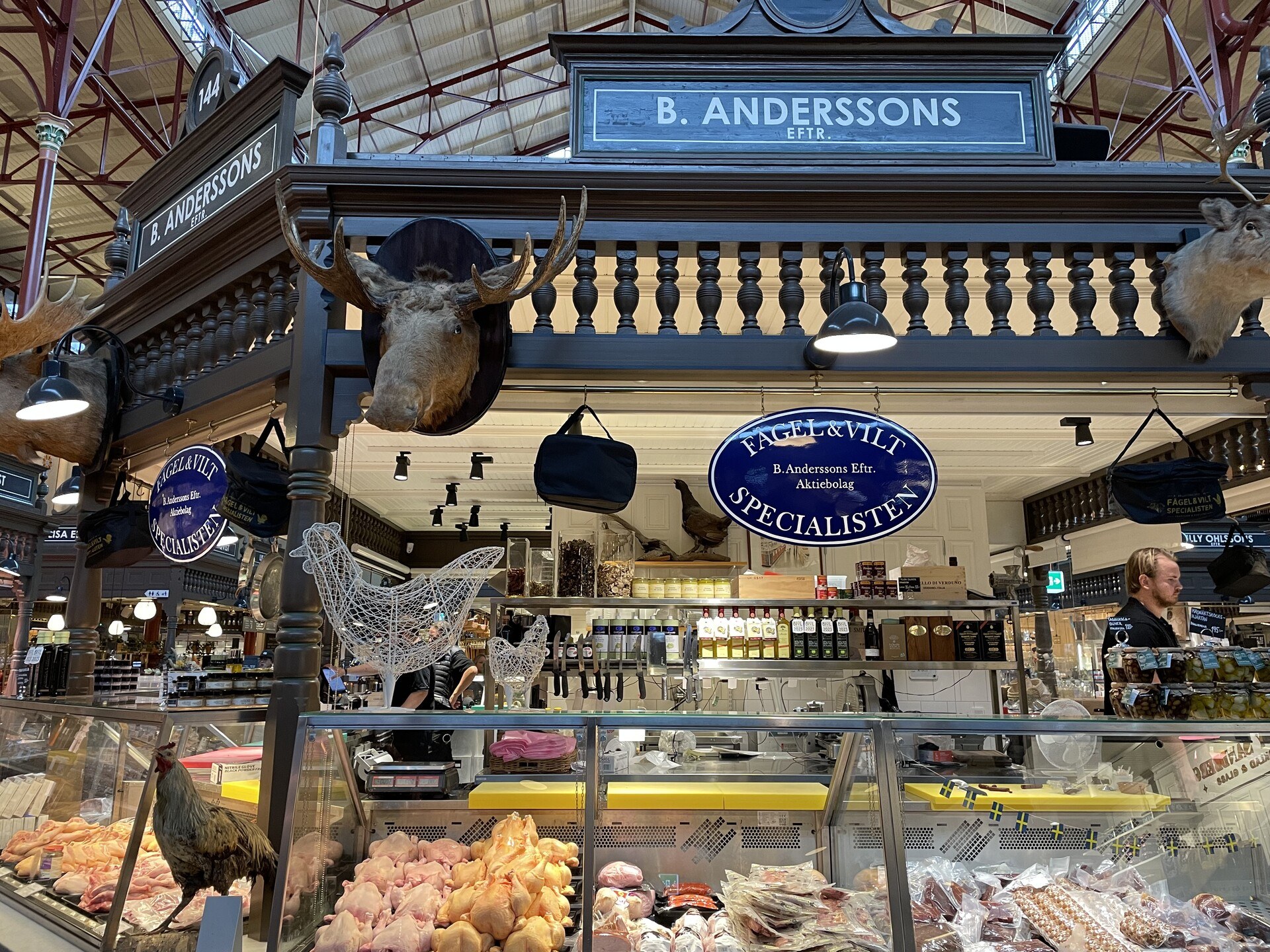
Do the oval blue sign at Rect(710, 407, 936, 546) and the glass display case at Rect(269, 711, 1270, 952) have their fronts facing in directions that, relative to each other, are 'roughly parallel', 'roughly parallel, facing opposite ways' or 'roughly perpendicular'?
roughly parallel

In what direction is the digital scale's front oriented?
toward the camera

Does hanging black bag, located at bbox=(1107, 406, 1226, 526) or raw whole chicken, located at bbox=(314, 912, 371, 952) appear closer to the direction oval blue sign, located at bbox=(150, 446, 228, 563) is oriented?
the raw whole chicken

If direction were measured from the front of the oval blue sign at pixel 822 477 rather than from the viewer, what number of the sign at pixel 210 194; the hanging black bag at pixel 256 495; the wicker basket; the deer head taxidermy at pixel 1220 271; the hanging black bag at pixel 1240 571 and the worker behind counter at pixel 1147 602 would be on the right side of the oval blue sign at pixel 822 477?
3

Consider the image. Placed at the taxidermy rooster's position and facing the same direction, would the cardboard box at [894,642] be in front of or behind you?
behind

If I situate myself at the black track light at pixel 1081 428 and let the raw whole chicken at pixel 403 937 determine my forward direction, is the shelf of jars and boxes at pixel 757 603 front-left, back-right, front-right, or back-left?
front-right

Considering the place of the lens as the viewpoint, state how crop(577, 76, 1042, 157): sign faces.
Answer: facing the viewer

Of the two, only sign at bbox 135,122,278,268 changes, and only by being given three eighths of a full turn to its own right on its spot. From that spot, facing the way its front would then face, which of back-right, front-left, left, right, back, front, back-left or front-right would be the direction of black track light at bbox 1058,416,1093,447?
right

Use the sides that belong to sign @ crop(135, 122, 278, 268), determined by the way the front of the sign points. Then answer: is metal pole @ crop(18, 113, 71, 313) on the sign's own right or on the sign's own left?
on the sign's own right

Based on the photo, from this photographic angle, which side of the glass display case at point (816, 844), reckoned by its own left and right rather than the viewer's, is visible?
front

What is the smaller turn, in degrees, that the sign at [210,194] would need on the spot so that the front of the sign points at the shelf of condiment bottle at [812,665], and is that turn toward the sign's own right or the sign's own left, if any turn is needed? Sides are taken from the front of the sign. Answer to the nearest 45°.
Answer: approximately 135° to the sign's own left
